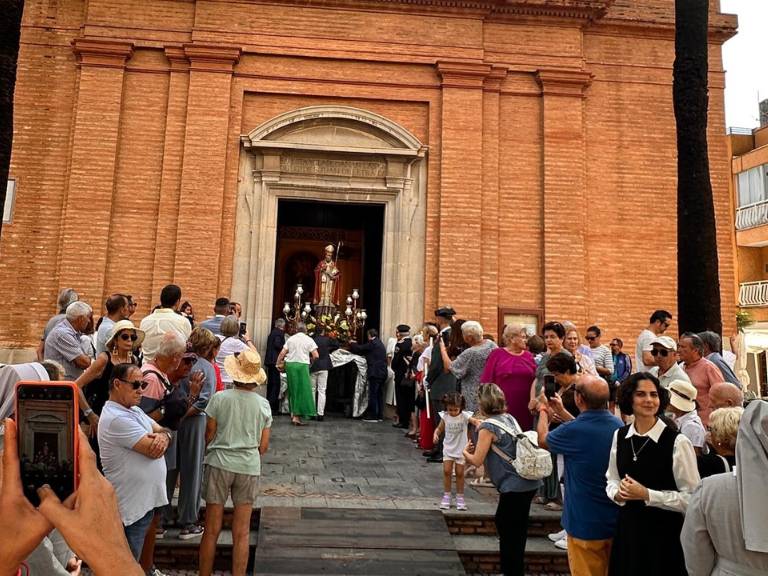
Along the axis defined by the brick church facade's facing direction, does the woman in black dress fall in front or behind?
in front

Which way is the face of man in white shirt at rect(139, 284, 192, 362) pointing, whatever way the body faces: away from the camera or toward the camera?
away from the camera

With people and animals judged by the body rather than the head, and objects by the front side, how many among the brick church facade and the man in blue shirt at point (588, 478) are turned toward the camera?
1

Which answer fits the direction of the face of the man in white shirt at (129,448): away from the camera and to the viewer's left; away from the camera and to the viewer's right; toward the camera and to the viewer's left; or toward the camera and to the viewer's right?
toward the camera and to the viewer's right

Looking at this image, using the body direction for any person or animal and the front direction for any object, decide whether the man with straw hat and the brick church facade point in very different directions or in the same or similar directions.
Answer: very different directions

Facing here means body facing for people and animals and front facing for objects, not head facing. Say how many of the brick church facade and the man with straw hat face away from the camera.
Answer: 1

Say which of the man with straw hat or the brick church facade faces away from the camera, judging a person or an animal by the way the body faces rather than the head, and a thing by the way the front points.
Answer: the man with straw hat

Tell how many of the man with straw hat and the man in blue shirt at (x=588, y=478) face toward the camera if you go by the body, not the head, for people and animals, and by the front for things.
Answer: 0

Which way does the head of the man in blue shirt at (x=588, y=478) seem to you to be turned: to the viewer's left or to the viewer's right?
to the viewer's left

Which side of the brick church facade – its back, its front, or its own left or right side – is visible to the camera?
front

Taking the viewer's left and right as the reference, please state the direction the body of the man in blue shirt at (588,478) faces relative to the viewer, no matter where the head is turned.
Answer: facing away from the viewer and to the left of the viewer

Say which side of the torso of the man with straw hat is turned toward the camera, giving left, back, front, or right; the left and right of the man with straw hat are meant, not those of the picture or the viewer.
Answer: back
